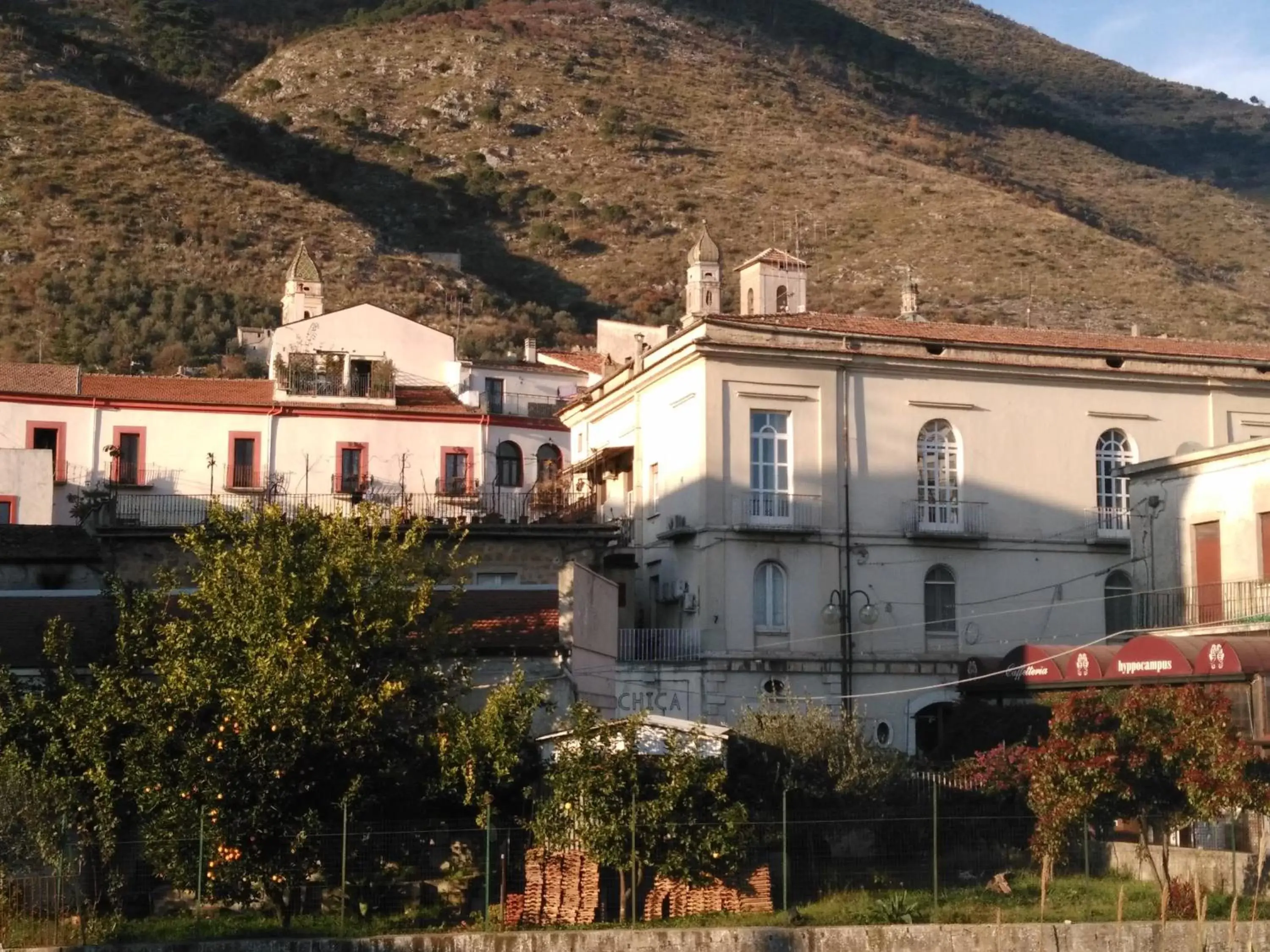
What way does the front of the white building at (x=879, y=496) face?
toward the camera

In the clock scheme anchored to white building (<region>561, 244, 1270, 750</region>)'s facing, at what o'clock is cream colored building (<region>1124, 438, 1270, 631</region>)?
The cream colored building is roughly at 10 o'clock from the white building.

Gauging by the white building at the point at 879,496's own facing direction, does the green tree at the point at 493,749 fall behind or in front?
in front

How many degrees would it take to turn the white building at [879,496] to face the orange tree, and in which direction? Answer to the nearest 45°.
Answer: approximately 45° to its right

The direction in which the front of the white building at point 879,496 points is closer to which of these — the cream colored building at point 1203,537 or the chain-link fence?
the chain-link fence

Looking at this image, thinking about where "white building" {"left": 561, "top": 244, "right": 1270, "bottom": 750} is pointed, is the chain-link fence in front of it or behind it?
in front
